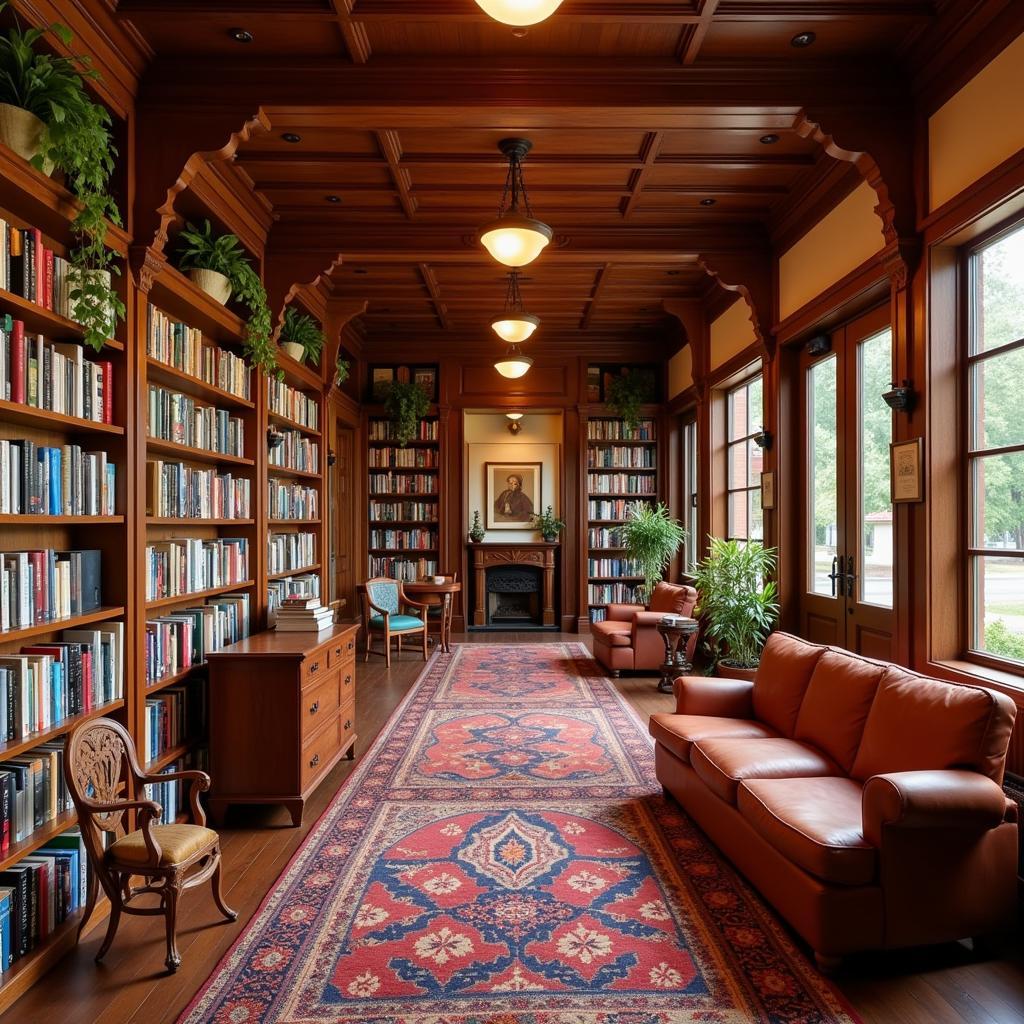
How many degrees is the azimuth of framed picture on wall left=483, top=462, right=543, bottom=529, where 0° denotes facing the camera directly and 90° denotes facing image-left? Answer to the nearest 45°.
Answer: approximately 0°

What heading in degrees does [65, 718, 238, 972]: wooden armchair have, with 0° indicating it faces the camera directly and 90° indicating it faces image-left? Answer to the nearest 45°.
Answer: approximately 315°

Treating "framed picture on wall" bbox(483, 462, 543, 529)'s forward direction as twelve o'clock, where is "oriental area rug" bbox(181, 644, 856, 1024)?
The oriental area rug is roughly at 12 o'clock from the framed picture on wall.

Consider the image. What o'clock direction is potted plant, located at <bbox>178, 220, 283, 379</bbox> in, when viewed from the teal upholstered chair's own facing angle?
The potted plant is roughly at 2 o'clock from the teal upholstered chair.

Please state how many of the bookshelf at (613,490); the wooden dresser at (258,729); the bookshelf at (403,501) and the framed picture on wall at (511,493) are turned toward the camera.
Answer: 3

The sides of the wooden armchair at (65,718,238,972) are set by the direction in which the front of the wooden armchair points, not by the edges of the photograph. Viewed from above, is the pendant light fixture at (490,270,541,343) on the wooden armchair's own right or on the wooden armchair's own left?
on the wooden armchair's own left

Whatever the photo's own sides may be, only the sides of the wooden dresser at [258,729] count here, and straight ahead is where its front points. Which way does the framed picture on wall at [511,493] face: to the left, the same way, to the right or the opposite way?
to the right

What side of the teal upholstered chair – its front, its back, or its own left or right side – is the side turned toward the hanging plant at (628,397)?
left

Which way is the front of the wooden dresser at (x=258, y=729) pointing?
to the viewer's right

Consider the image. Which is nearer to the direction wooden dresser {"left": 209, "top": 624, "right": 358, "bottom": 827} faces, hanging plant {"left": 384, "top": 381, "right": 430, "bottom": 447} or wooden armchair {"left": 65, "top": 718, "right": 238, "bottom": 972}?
the hanging plant

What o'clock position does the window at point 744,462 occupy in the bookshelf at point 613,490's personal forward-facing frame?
The window is roughly at 11 o'clock from the bookshelf.

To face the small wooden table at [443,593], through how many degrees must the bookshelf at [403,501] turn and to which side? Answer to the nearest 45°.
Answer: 0° — it already faces it
